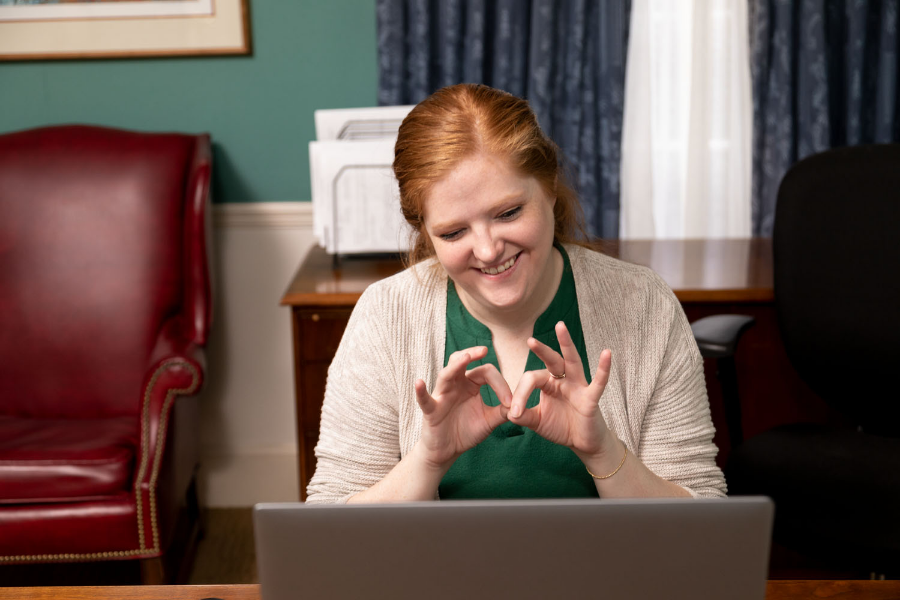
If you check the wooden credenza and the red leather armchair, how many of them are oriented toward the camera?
2

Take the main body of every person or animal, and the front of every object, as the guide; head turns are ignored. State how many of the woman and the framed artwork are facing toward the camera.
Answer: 2

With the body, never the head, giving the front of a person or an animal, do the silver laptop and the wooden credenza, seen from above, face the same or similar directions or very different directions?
very different directions

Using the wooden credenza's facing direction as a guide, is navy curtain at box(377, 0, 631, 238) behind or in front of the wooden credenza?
behind

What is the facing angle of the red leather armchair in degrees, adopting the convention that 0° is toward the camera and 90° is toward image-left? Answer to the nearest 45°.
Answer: approximately 0°

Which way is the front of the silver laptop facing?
away from the camera

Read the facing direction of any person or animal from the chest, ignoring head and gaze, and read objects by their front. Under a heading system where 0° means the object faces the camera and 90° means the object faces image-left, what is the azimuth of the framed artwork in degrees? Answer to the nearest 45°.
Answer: approximately 0°

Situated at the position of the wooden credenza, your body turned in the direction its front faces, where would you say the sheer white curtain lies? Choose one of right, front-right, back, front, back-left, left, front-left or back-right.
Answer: back

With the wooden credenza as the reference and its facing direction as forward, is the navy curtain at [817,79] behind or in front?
behind

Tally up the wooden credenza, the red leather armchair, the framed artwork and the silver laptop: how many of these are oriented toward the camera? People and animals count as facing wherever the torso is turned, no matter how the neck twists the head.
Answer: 3

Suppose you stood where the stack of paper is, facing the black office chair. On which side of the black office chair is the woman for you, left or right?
right
